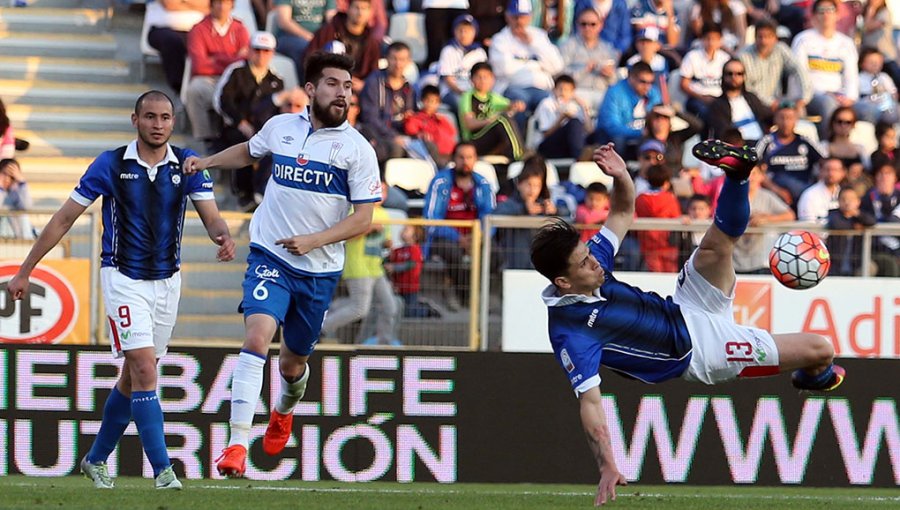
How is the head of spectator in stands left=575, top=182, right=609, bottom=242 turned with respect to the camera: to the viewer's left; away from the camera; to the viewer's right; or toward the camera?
toward the camera

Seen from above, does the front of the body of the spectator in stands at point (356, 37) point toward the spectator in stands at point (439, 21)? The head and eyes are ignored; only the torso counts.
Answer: no

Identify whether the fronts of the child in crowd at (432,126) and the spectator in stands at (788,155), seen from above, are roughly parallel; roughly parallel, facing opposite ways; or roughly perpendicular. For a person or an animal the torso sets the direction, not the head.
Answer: roughly parallel

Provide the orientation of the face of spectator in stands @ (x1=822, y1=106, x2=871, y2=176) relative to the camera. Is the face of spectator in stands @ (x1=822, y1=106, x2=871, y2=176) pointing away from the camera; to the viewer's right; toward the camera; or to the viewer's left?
toward the camera

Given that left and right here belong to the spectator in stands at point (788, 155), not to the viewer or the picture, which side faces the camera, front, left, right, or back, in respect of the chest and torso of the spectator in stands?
front

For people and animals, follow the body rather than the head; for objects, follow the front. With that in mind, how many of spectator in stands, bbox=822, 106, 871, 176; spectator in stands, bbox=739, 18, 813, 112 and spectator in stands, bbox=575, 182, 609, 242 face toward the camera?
3

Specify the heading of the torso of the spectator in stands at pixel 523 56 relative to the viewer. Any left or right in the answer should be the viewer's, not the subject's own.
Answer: facing the viewer

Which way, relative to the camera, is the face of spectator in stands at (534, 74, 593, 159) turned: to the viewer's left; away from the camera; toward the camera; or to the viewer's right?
toward the camera

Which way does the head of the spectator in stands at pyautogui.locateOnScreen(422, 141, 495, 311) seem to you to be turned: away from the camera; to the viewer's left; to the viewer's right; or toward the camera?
toward the camera

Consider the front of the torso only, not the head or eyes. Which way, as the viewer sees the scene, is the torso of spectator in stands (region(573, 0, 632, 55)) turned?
toward the camera

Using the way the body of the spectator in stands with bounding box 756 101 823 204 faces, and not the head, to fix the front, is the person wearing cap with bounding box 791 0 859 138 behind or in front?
behind

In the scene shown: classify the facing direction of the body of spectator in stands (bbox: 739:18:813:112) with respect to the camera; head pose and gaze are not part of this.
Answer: toward the camera

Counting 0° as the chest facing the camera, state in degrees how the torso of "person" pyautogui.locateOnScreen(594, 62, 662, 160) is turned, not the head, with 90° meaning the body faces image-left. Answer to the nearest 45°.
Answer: approximately 315°

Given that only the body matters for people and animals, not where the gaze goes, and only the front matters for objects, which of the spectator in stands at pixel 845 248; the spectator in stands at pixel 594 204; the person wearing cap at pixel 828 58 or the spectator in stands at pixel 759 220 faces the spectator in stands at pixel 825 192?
the person wearing cap

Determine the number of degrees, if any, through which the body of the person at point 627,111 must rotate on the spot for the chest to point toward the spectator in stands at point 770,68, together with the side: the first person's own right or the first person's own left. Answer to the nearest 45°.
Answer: approximately 90° to the first person's own left

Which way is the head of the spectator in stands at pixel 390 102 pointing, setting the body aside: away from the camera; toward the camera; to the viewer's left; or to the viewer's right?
toward the camera

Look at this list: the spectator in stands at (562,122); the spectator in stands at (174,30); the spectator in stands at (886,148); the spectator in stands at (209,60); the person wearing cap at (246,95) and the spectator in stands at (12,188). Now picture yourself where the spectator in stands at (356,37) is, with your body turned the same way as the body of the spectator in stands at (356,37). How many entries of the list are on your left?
2

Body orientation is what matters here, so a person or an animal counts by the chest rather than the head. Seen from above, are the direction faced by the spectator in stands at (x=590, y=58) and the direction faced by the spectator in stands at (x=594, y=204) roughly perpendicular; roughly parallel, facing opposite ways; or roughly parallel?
roughly parallel

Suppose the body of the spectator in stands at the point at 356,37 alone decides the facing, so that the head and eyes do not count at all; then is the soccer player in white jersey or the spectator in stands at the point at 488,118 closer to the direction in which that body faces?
the soccer player in white jersey

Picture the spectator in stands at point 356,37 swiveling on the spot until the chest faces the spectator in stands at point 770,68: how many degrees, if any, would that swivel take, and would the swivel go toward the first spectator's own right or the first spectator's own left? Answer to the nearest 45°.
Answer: approximately 90° to the first spectator's own left
